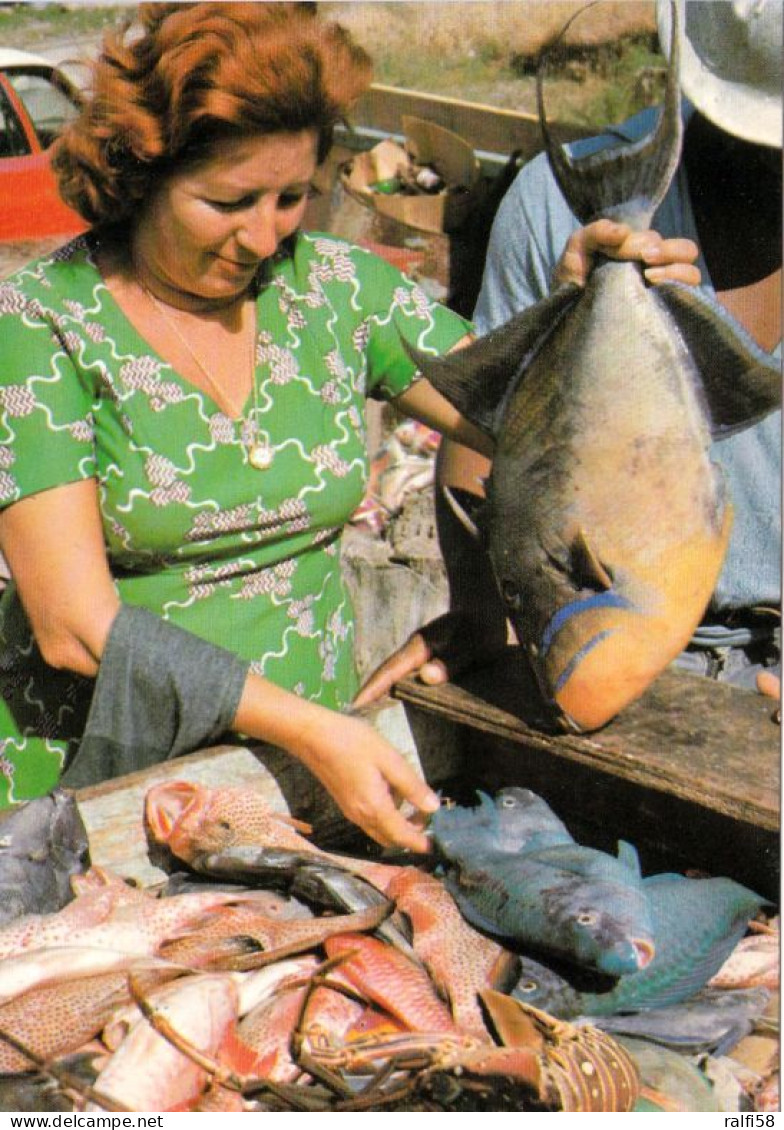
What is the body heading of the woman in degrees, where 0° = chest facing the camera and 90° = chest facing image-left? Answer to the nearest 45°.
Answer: approximately 315°

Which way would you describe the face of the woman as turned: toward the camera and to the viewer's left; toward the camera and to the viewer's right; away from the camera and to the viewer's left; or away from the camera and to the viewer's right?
toward the camera and to the viewer's right

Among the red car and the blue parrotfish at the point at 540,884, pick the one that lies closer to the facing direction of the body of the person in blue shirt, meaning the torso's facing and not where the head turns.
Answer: the blue parrotfish

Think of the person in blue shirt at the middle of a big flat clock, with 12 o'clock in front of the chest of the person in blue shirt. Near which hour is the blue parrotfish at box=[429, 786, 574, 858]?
The blue parrotfish is roughly at 1 o'clock from the person in blue shirt.

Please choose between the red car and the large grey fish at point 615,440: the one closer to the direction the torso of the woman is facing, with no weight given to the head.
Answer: the large grey fish

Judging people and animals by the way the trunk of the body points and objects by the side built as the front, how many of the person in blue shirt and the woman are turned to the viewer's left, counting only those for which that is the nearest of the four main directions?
0

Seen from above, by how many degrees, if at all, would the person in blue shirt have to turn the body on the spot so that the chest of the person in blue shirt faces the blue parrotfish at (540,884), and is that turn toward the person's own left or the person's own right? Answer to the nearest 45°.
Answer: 0° — they already face it

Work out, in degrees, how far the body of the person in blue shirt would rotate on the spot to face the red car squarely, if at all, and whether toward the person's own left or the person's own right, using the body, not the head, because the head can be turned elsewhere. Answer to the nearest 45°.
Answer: approximately 135° to the person's own right

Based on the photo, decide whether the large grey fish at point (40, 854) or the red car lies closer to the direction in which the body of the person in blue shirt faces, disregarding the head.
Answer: the large grey fish

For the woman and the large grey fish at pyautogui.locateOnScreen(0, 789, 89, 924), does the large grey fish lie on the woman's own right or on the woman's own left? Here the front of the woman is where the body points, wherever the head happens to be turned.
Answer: on the woman's own right
